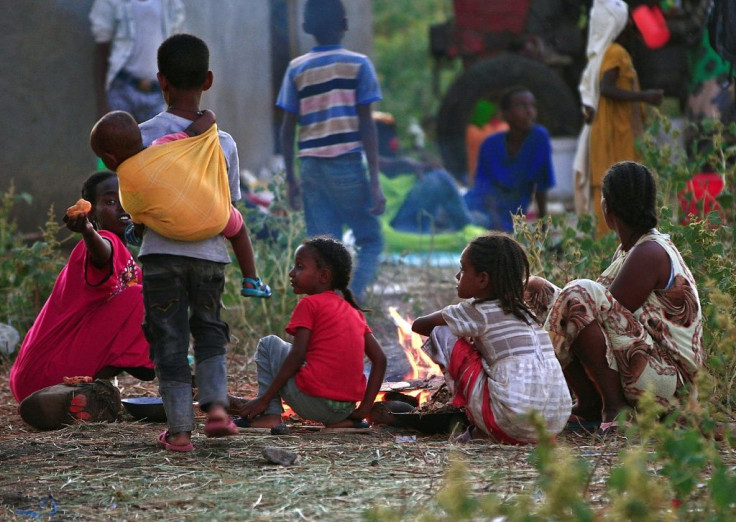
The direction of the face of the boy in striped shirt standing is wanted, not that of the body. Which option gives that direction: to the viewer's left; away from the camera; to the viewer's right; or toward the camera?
away from the camera

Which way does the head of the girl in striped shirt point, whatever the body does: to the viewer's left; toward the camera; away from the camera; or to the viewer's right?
to the viewer's left

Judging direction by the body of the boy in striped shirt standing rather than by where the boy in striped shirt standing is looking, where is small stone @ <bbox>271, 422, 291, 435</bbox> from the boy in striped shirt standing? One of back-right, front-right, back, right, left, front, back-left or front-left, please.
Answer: back

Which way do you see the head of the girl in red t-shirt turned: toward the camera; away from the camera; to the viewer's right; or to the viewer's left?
to the viewer's left

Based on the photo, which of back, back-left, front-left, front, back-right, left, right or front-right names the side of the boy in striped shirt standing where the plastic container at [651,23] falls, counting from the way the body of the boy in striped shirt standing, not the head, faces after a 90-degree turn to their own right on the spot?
front-left

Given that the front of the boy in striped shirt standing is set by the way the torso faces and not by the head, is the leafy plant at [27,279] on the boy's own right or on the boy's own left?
on the boy's own left

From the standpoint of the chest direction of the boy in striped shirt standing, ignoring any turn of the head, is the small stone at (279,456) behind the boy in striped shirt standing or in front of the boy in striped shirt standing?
behind

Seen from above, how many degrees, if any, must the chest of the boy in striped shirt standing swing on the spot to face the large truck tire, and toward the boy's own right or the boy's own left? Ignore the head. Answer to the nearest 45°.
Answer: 0° — they already face it

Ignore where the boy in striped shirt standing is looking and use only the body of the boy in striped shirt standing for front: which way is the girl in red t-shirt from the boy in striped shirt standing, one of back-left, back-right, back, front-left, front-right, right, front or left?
back

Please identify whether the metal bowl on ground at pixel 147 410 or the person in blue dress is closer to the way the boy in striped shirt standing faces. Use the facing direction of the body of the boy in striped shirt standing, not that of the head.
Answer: the person in blue dress

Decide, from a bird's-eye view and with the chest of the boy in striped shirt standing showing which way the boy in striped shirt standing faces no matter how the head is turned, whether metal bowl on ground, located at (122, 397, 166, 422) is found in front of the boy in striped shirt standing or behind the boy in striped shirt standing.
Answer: behind

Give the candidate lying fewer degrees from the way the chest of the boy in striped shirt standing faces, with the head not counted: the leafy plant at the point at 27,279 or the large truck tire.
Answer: the large truck tire

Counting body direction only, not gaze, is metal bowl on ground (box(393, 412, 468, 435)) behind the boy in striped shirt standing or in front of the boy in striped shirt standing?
behind

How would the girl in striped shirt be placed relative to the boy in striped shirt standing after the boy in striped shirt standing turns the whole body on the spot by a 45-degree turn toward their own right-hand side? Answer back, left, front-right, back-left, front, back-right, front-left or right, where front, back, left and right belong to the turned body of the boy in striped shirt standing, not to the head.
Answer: back-right

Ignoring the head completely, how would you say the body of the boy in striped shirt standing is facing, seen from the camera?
away from the camera
